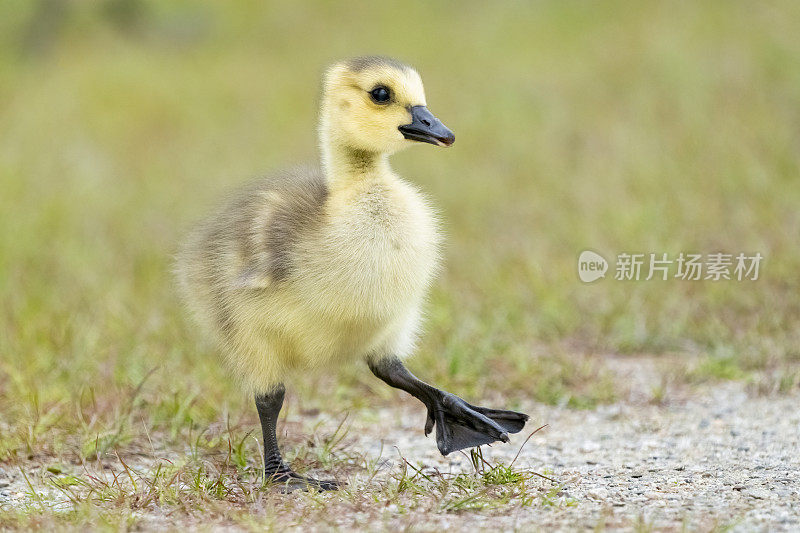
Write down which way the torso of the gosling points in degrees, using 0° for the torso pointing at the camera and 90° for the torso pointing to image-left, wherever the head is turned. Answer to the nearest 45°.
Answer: approximately 315°
